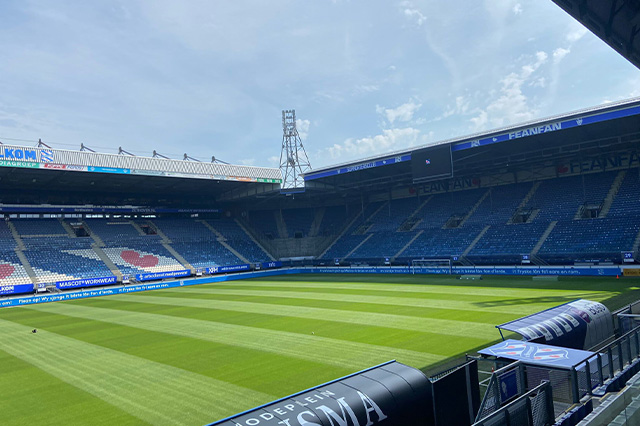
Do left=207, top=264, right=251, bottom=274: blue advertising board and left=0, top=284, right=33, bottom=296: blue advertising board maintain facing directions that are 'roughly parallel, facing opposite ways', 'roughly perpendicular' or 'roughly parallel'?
roughly parallel

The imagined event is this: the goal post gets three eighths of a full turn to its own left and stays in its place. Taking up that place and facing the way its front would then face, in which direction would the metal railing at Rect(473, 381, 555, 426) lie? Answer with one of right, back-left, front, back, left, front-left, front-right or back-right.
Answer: back-right

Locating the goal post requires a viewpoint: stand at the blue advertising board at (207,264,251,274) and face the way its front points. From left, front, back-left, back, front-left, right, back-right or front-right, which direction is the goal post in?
front

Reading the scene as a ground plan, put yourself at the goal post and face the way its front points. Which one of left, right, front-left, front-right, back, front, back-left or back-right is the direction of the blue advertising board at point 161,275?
right

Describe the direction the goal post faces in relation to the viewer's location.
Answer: facing the viewer

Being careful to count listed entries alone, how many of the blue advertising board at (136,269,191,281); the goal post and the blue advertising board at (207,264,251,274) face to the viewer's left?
0

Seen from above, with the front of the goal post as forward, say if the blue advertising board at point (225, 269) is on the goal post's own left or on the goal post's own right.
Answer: on the goal post's own right

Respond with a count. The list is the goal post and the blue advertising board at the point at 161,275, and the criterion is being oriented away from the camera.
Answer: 0

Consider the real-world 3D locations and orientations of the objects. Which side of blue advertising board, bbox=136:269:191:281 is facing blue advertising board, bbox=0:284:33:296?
right

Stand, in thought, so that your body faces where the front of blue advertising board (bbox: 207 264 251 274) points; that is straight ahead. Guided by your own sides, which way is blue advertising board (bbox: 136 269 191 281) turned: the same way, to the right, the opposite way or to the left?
the same way

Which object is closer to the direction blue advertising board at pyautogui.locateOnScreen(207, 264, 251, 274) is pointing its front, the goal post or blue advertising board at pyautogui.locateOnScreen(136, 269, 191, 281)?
the goal post

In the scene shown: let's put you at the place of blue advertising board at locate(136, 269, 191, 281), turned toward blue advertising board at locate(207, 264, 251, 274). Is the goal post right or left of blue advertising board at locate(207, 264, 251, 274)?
right

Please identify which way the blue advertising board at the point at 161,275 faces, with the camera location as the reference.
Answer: facing the viewer and to the right of the viewer

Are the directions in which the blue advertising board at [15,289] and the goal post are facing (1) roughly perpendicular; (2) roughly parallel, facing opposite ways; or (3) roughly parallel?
roughly perpendicular

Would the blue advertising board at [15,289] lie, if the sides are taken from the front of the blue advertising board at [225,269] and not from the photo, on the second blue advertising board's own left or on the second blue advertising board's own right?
on the second blue advertising board's own right

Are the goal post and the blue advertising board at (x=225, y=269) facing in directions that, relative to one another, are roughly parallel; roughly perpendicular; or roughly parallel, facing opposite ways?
roughly perpendicular
